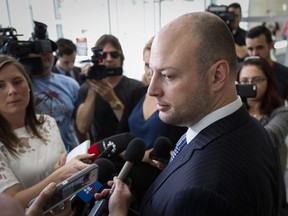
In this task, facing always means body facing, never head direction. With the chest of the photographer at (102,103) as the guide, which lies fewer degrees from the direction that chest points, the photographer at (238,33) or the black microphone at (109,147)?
the black microphone

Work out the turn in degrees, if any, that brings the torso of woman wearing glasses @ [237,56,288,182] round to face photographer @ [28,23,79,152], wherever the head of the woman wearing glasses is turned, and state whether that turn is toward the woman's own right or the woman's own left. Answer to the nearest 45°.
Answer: approximately 45° to the woman's own right

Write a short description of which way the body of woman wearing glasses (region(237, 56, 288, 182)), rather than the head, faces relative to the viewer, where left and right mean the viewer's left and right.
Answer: facing the viewer and to the left of the viewer

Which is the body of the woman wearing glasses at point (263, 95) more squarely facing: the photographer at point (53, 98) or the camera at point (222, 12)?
the photographer

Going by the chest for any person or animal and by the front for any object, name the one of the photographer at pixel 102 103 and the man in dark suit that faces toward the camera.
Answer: the photographer

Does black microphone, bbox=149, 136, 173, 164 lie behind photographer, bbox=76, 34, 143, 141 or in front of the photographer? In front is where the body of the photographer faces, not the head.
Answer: in front

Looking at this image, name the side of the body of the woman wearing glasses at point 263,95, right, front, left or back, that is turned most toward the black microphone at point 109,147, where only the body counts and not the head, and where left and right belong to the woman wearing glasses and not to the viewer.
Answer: front

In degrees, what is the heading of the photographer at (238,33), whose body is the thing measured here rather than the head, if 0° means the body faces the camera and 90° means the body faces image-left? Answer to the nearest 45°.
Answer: approximately 45°

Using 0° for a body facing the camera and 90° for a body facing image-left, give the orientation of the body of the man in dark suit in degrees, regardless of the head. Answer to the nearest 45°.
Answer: approximately 90°

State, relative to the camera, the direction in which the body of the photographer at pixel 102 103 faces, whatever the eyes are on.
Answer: toward the camera

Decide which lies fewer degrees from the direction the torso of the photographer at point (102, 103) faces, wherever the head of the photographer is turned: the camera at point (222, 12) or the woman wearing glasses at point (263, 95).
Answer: the woman wearing glasses

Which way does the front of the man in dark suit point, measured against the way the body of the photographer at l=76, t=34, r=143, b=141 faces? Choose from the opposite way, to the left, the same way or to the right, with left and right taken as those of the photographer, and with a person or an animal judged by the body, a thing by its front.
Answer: to the right

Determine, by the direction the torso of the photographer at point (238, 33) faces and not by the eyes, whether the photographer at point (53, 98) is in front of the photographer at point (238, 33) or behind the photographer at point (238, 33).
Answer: in front

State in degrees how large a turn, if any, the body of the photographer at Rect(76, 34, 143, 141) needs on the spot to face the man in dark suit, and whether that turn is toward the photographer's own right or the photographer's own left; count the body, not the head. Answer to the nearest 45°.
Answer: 0° — they already face them

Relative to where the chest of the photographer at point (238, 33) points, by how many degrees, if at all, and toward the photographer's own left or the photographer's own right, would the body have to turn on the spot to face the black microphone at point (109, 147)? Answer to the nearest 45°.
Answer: approximately 45° to the photographer's own left
